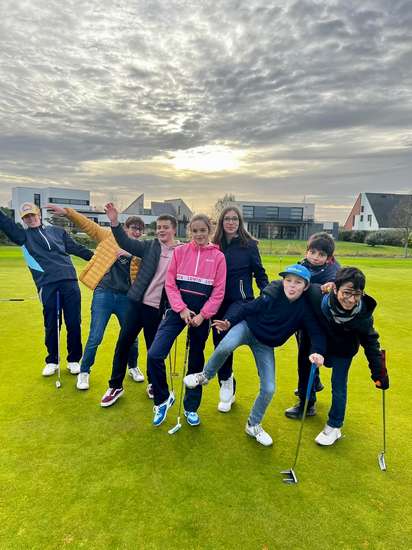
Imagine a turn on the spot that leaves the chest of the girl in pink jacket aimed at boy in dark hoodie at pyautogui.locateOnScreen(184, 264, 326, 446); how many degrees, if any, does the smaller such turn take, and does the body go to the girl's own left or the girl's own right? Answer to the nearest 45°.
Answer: approximately 90° to the girl's own left

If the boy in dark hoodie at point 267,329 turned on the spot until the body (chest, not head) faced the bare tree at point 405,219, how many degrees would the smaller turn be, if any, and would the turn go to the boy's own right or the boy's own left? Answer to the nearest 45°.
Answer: approximately 180°

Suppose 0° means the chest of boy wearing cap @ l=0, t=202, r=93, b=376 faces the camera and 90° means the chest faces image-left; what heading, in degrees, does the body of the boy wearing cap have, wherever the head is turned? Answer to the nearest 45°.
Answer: approximately 0°

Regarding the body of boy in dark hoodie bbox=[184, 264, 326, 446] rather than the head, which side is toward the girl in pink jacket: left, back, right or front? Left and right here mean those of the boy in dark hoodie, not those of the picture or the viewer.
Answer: right

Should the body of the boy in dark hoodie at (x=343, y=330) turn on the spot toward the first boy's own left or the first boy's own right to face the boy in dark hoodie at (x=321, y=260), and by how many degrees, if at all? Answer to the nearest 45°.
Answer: approximately 135° to the first boy's own right

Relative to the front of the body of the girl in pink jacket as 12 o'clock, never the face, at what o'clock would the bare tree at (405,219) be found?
The bare tree is roughly at 7 o'clock from the girl in pink jacket.

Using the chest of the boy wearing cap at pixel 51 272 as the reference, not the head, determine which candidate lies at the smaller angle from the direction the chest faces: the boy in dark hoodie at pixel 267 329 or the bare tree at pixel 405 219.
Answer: the boy in dark hoodie

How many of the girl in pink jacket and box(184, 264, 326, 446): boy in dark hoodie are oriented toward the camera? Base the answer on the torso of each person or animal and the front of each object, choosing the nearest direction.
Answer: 2

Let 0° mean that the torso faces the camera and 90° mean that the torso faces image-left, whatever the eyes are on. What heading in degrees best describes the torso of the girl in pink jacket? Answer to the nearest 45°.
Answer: approximately 0°

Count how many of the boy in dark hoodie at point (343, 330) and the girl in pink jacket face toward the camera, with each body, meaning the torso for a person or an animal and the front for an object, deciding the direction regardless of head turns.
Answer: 2

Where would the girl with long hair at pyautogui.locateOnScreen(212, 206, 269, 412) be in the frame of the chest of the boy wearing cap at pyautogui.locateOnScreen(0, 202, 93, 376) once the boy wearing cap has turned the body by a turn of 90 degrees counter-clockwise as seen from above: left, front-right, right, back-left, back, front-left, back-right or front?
front-right

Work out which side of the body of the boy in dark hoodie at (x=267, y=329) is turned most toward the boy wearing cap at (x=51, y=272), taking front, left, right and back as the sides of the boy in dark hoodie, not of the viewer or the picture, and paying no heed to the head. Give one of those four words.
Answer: right

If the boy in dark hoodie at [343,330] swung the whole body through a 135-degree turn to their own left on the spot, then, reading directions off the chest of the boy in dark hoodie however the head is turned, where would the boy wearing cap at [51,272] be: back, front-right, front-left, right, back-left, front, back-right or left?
back-left

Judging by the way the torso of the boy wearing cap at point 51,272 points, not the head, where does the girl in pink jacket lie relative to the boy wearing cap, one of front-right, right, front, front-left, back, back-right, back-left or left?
front-left
